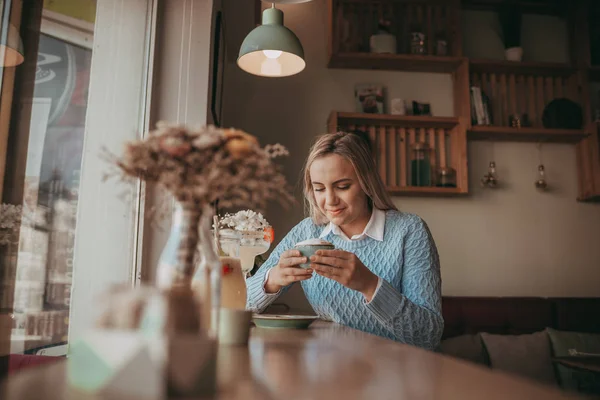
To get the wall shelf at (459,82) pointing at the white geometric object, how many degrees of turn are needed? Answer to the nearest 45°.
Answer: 0° — it already faces it

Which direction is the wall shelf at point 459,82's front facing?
toward the camera

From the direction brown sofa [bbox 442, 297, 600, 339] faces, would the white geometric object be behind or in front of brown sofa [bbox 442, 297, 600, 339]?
in front

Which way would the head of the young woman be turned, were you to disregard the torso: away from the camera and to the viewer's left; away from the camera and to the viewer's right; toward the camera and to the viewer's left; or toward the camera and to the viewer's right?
toward the camera and to the viewer's left

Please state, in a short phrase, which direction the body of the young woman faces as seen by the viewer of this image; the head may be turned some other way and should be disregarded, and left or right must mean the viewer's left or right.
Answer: facing the viewer and to the left of the viewer

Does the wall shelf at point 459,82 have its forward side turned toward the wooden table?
yes

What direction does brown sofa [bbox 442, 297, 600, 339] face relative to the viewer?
toward the camera

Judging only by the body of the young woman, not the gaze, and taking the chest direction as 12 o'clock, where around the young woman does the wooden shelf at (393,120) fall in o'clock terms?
The wooden shelf is roughly at 5 o'clock from the young woman.

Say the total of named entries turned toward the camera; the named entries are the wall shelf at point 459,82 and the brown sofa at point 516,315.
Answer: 2

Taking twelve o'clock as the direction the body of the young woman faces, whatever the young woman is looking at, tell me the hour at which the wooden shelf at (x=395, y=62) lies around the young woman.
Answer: The wooden shelf is roughly at 5 o'clock from the young woman.
